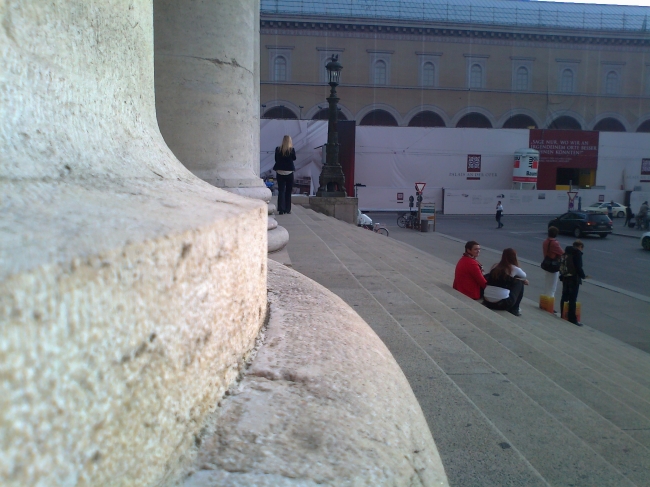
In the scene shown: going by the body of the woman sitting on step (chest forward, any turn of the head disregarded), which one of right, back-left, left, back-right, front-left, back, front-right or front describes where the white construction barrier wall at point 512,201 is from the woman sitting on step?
front-left

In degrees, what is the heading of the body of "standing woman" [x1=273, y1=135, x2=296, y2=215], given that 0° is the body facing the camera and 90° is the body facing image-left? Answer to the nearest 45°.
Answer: approximately 180°

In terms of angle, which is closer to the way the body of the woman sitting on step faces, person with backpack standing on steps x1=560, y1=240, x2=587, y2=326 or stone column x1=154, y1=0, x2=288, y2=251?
the person with backpack standing on steps

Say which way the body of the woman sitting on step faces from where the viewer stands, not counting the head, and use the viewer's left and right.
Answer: facing away from the viewer and to the right of the viewer

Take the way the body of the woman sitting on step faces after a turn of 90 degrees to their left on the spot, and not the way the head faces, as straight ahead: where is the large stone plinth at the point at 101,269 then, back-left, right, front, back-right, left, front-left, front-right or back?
back-left

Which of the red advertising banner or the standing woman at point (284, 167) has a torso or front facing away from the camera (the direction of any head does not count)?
the standing woman

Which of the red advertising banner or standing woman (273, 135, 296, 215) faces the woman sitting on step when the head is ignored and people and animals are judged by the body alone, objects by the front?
the red advertising banner

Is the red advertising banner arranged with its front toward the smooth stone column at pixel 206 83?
yes

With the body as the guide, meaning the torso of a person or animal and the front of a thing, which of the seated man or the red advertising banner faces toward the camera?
the red advertising banner

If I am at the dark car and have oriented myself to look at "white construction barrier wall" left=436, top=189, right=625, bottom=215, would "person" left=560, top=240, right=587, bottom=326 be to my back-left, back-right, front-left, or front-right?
back-left

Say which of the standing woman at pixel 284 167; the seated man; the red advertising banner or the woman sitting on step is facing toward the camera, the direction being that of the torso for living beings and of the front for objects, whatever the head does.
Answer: the red advertising banner

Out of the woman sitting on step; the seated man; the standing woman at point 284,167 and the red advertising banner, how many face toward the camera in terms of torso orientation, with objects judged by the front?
1

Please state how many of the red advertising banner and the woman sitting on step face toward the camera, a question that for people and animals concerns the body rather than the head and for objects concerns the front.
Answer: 1

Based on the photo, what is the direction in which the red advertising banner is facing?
toward the camera

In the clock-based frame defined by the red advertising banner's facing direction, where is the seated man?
The seated man is roughly at 12 o'clock from the red advertising banner.

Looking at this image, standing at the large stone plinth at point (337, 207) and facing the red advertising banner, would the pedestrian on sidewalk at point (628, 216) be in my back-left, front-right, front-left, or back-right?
front-right
